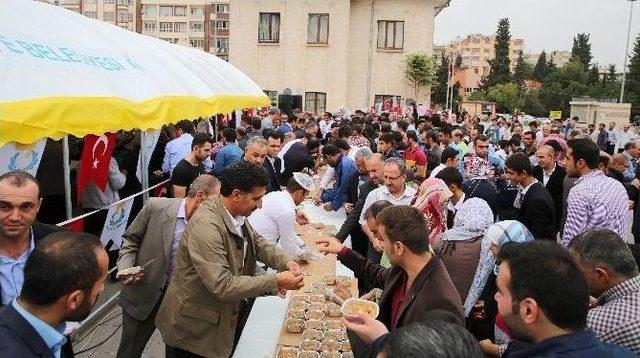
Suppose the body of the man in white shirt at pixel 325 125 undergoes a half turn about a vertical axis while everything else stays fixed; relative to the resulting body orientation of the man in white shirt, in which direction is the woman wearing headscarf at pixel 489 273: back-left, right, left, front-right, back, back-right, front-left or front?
back

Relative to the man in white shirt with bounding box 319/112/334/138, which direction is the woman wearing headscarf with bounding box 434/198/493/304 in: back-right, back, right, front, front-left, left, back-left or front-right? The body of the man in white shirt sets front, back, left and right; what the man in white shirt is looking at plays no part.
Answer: front

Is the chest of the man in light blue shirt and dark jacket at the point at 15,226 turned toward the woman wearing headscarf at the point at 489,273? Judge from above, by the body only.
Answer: no

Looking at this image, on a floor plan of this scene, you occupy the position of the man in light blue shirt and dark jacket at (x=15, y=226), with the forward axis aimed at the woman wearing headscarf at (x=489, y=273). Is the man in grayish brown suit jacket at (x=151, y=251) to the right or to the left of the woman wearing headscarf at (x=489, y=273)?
left

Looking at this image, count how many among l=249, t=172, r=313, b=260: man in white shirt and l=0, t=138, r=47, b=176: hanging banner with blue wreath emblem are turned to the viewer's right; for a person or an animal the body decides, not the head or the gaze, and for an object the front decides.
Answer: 1

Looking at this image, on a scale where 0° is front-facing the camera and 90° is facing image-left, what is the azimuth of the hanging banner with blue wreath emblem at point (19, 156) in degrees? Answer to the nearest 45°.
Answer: approximately 0°

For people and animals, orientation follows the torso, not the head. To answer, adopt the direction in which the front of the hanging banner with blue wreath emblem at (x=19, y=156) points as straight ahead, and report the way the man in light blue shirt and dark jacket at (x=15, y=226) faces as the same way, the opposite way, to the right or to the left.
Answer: the same way

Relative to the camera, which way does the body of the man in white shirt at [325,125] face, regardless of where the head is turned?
toward the camera

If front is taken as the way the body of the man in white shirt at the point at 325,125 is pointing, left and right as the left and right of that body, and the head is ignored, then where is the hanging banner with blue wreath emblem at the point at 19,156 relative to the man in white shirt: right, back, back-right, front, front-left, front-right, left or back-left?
front

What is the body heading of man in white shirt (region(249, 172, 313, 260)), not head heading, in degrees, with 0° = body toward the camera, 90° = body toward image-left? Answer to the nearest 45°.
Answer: approximately 270°

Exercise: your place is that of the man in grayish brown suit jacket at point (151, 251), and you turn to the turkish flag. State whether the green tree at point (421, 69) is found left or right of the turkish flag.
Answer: right

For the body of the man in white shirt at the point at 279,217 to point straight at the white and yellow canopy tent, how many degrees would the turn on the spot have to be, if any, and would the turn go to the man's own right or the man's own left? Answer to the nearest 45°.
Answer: approximately 180°

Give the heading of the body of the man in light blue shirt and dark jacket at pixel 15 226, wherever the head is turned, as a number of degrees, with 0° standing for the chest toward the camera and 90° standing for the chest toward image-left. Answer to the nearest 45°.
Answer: approximately 0°
